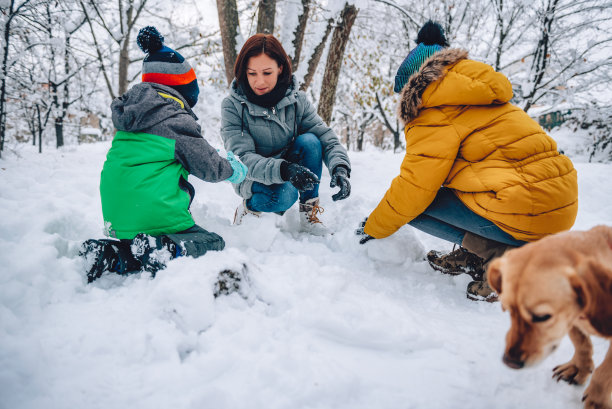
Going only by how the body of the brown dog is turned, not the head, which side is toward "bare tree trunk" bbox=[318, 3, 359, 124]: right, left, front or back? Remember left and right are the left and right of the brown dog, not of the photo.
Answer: right

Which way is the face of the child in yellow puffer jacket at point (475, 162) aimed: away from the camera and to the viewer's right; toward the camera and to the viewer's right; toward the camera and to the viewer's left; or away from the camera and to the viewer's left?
away from the camera and to the viewer's left

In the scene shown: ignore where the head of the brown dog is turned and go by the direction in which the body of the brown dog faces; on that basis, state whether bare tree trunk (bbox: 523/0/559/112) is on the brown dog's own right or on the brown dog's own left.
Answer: on the brown dog's own right

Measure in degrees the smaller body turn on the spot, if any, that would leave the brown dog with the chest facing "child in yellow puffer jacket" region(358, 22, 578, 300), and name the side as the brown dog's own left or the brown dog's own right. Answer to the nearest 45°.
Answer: approximately 90° to the brown dog's own right

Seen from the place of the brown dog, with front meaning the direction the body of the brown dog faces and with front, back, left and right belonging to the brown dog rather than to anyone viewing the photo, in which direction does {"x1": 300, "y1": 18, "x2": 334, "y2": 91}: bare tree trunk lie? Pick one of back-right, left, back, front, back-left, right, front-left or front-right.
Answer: right

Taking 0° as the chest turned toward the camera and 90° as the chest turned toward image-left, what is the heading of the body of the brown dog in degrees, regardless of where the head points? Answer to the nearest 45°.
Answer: approximately 45°

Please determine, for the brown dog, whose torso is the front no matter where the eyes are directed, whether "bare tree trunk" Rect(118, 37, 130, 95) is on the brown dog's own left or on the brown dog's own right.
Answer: on the brown dog's own right

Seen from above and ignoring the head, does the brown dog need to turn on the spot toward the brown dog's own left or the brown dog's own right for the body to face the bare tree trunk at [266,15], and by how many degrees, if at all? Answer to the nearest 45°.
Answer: approximately 90° to the brown dog's own right

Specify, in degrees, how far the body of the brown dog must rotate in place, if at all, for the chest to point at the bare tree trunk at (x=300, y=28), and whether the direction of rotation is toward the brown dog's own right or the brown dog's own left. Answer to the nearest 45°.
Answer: approximately 90° to the brown dog's own right
